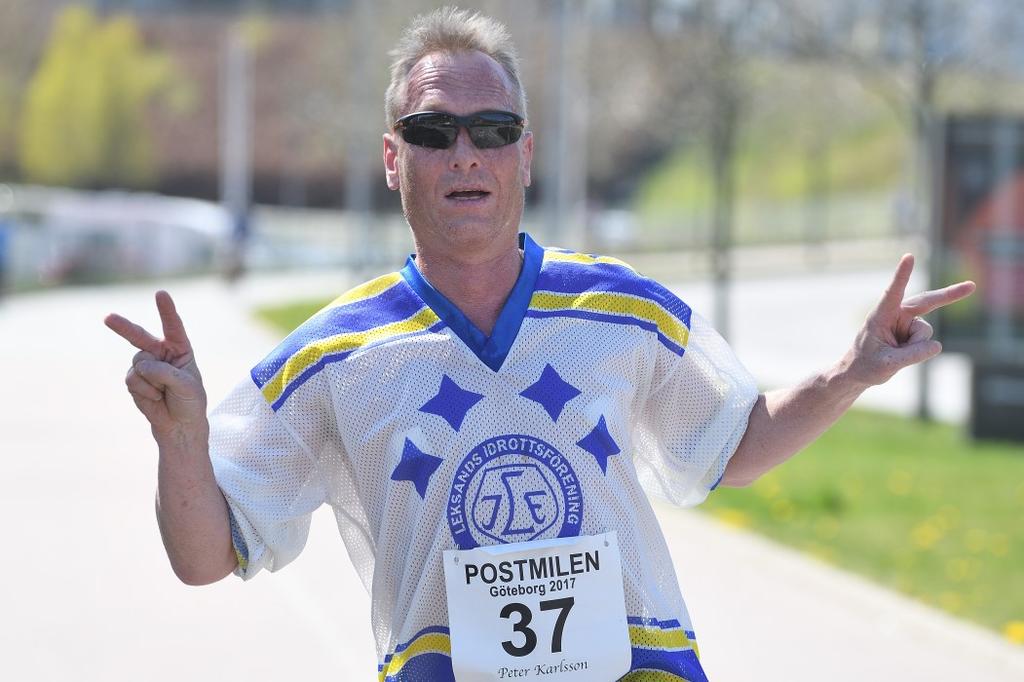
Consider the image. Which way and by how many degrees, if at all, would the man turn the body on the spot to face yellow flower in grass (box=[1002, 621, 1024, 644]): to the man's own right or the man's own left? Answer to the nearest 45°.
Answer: approximately 135° to the man's own left

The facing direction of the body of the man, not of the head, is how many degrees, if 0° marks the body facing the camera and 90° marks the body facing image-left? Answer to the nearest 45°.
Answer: approximately 0°

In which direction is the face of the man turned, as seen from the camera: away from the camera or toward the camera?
toward the camera

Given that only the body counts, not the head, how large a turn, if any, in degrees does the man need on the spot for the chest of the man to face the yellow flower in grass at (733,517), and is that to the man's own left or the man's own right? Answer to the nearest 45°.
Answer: approximately 180°
